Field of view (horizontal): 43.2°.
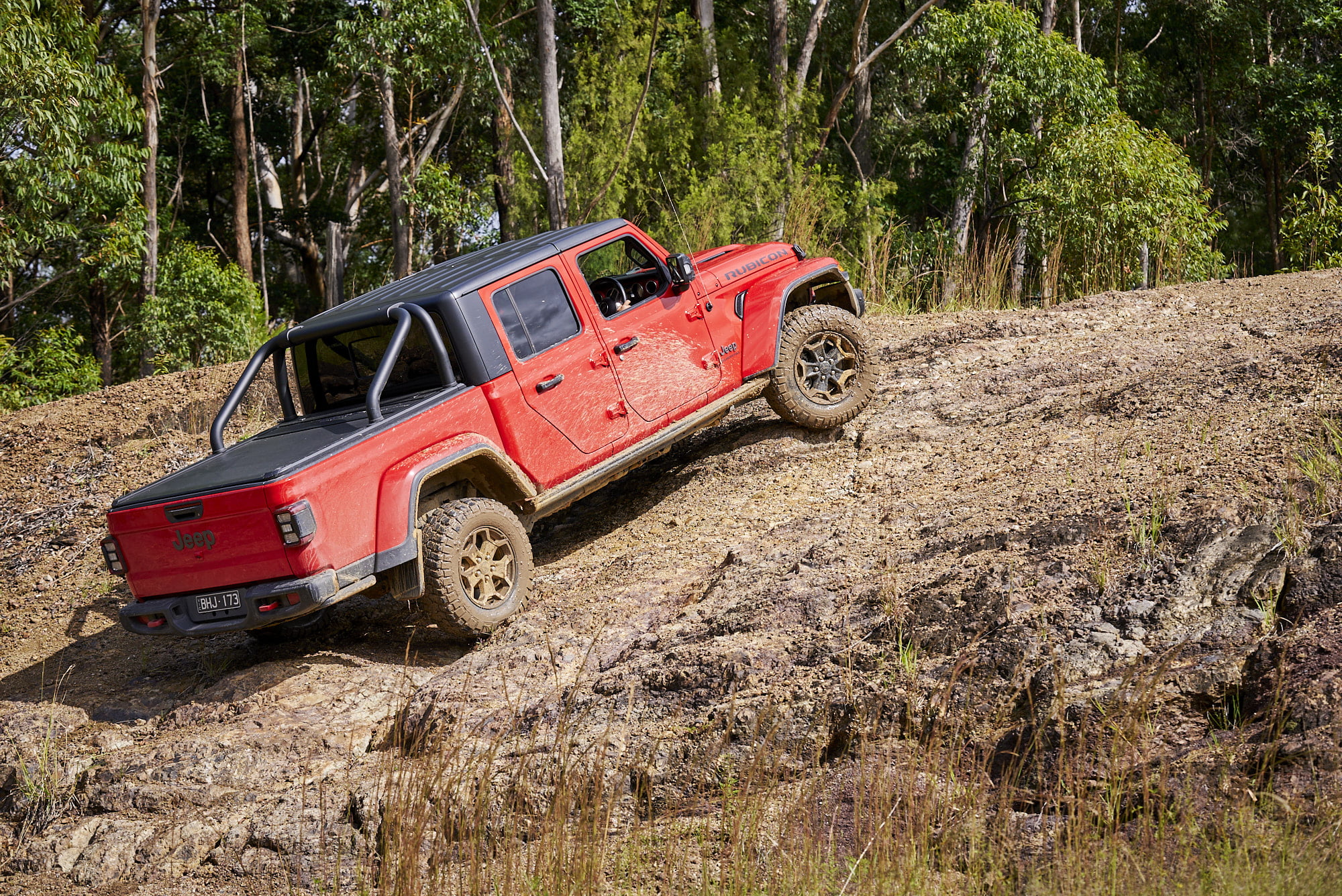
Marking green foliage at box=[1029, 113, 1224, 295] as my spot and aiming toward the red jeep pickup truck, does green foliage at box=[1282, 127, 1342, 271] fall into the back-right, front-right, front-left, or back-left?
back-left

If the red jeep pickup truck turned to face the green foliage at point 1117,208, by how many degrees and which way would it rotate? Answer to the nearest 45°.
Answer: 0° — it already faces it

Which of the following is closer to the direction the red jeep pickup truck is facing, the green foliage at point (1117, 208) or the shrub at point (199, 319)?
the green foliage

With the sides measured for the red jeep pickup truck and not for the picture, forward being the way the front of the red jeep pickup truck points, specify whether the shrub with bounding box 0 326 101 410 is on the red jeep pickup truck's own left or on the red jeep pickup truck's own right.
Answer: on the red jeep pickup truck's own left

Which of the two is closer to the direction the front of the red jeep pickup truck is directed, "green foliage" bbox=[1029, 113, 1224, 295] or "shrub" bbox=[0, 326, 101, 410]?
the green foliage

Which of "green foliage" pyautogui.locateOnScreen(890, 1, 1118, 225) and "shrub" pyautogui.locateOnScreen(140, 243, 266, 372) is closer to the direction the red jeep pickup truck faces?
the green foliage

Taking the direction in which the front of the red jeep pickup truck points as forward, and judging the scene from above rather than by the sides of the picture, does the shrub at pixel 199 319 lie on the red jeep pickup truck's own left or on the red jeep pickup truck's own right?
on the red jeep pickup truck's own left

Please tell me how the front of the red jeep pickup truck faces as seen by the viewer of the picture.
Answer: facing away from the viewer and to the right of the viewer

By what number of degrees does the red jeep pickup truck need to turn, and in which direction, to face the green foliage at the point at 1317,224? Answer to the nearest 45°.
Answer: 0° — it already faces it
